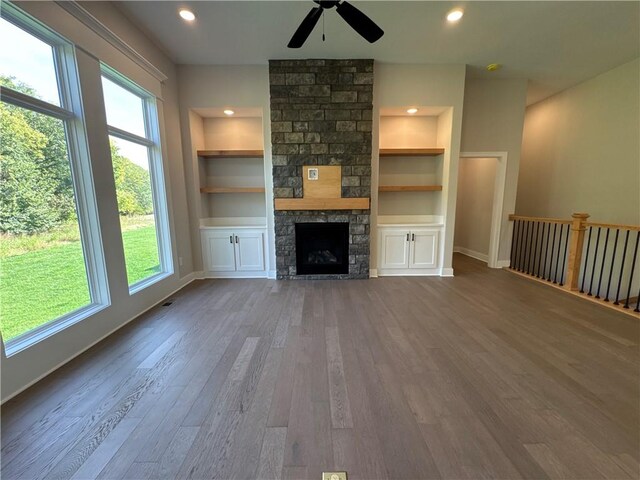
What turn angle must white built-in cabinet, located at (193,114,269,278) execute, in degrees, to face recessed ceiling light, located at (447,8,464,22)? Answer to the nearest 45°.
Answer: approximately 45° to its left

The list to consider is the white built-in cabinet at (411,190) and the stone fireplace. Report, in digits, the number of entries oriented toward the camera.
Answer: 2

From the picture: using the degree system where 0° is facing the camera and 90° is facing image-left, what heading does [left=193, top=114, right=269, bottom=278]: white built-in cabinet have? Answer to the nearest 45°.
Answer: approximately 0°

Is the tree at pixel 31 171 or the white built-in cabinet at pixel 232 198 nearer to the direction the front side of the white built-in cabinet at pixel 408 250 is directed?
the white built-in cabinet

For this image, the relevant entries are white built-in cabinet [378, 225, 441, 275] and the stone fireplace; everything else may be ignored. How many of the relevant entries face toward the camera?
2

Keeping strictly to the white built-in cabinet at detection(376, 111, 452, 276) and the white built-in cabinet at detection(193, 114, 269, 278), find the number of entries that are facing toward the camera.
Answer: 2

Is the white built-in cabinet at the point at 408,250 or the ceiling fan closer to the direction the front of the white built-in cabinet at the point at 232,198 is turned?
the ceiling fan
